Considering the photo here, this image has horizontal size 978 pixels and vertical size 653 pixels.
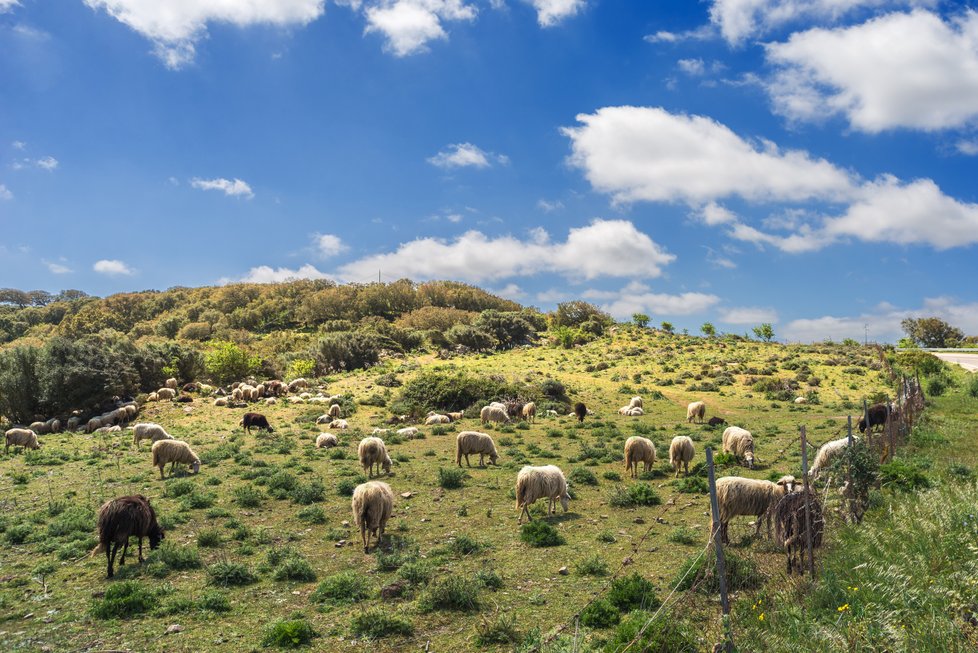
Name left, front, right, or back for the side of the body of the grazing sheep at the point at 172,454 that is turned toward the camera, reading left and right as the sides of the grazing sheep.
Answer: right

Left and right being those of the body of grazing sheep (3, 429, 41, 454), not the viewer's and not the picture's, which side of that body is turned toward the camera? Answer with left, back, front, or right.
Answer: right

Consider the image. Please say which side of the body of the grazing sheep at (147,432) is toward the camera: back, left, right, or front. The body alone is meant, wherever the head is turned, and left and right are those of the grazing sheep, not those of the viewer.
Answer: right

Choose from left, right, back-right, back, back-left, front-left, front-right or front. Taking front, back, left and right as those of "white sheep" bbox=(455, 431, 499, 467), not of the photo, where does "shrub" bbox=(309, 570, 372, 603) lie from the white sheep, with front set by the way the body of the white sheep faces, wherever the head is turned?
right

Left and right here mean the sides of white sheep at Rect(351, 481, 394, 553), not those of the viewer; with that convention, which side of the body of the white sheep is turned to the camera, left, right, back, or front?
back

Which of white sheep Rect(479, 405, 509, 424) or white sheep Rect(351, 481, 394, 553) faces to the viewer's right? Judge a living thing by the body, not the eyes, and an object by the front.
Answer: white sheep Rect(479, 405, 509, 424)

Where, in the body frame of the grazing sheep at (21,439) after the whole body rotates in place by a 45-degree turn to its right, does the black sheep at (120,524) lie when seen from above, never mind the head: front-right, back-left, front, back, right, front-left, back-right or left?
front-right
